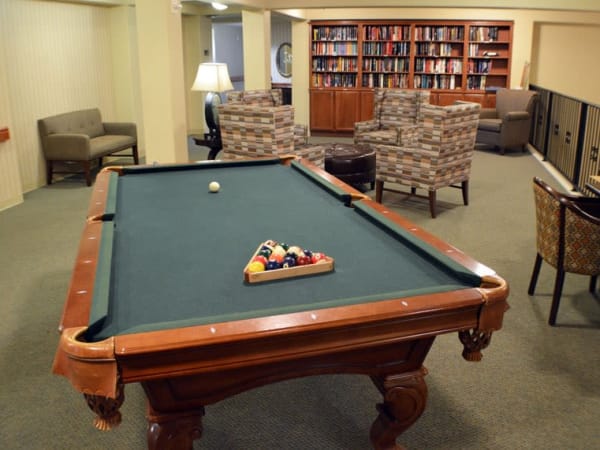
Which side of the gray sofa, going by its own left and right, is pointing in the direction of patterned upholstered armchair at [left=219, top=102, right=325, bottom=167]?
front

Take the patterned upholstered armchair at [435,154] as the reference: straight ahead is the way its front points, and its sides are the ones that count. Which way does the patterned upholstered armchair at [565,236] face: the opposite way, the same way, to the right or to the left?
to the right

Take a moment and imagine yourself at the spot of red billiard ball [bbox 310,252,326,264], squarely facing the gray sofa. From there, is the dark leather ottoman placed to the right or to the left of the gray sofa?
right

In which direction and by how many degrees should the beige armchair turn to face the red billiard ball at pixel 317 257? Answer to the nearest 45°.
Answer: approximately 45° to its left

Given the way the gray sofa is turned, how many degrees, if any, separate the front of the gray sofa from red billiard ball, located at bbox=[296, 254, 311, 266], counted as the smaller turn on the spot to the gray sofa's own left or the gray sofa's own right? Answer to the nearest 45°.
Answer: approximately 45° to the gray sofa's own right

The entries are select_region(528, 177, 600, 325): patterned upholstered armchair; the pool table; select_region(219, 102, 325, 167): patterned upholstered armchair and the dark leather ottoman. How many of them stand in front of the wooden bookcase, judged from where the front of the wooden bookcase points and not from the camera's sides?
4

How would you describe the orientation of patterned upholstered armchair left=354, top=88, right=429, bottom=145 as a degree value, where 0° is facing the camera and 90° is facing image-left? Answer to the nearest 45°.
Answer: approximately 45°

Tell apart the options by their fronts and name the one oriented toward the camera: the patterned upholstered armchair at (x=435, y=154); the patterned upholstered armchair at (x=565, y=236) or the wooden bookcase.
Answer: the wooden bookcase

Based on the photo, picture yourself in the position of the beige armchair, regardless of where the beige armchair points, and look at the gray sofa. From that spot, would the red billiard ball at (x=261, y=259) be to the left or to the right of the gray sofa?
left

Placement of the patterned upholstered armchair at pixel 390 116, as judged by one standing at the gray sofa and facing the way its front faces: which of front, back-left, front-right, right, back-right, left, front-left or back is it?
front-left
